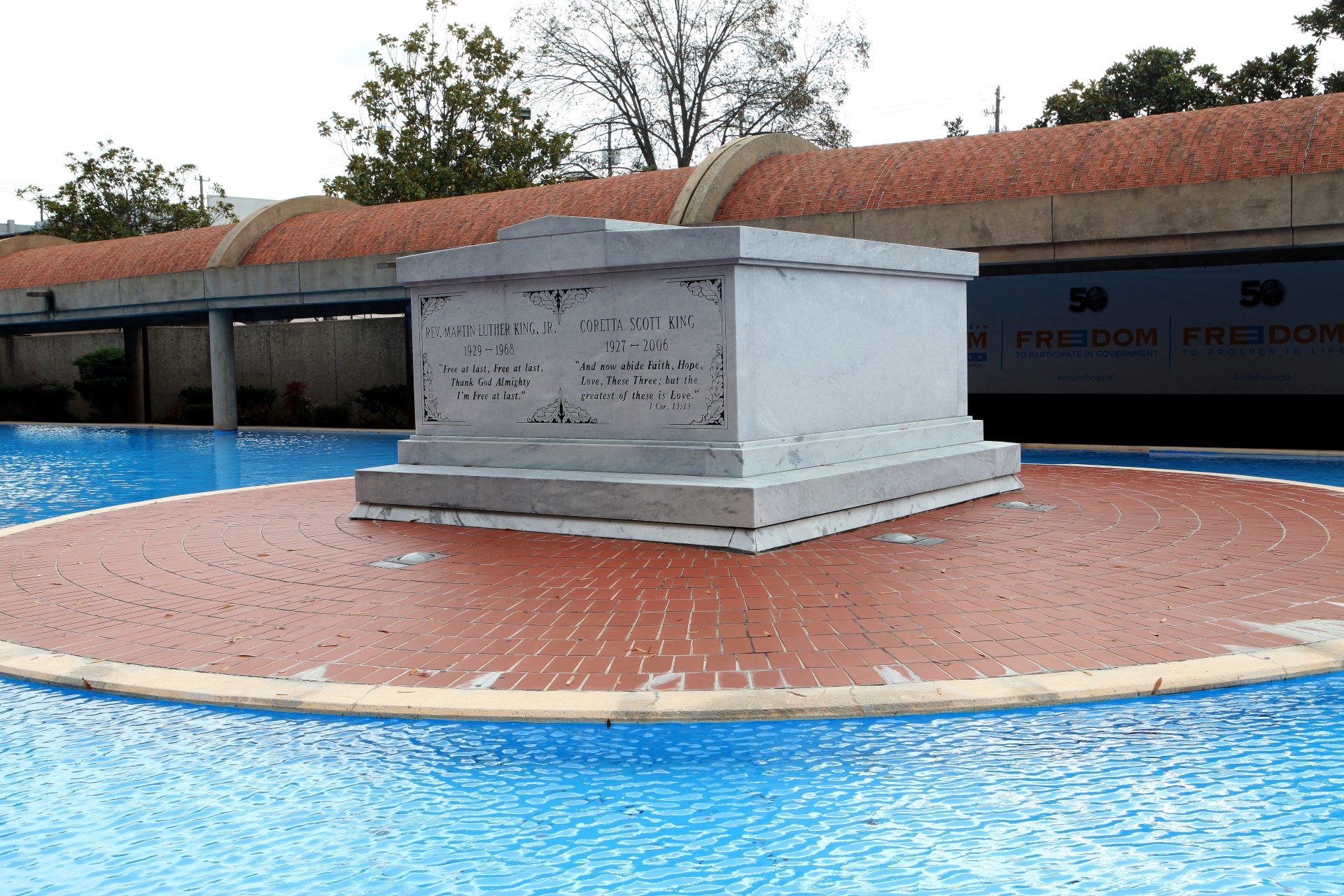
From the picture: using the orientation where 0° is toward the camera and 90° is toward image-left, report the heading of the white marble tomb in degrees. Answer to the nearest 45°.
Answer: approximately 45°

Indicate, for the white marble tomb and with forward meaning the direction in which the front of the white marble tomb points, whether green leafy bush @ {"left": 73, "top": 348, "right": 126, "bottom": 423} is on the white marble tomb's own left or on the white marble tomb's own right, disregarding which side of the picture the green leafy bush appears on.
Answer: on the white marble tomb's own right

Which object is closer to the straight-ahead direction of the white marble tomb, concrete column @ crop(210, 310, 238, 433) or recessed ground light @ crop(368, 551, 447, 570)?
the recessed ground light

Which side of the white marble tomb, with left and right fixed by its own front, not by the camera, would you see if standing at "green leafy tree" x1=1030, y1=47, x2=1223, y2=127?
back

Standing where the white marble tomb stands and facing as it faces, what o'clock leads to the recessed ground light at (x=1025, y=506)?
The recessed ground light is roughly at 7 o'clock from the white marble tomb.

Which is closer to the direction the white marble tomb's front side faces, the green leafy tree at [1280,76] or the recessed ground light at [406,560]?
the recessed ground light

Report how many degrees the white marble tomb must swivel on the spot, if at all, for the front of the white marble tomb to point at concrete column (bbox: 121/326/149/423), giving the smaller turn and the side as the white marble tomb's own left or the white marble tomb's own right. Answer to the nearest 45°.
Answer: approximately 90° to the white marble tomb's own right

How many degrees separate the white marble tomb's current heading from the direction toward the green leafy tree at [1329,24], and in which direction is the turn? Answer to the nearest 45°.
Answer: approximately 180°

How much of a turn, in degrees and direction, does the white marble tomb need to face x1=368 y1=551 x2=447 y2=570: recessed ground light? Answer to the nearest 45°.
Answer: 0° — it already faces it

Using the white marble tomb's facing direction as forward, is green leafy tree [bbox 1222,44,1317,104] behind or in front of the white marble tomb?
behind

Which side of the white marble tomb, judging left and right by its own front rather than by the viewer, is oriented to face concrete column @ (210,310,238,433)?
right
